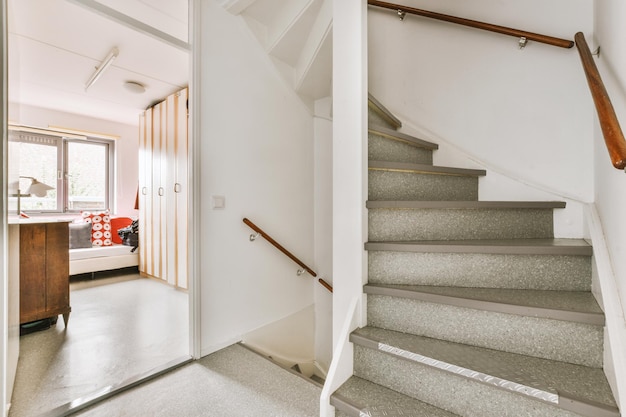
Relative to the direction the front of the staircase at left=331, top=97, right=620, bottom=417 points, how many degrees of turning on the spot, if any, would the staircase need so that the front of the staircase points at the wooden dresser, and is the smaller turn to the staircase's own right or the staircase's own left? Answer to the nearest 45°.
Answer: approximately 90° to the staircase's own right

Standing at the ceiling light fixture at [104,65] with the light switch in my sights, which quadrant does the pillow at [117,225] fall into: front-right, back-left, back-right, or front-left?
back-left

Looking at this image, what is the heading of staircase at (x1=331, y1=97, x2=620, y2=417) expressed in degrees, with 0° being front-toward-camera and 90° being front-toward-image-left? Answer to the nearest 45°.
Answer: approximately 0°

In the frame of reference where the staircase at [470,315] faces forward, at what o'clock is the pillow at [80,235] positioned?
The pillow is roughly at 3 o'clock from the staircase.

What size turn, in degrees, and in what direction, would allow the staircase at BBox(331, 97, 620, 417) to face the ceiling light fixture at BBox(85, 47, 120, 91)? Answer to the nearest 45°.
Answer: approximately 90° to its right

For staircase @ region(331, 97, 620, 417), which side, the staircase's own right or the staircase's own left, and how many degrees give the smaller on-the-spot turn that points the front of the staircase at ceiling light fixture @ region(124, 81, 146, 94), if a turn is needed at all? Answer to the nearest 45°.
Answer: approximately 90° to the staircase's own right

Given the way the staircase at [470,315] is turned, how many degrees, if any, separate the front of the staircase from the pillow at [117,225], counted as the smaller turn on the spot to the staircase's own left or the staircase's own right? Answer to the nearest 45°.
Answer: approximately 90° to the staircase's own right

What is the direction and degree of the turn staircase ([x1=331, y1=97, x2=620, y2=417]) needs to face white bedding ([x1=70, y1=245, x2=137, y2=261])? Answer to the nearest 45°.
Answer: approximately 90° to its right
